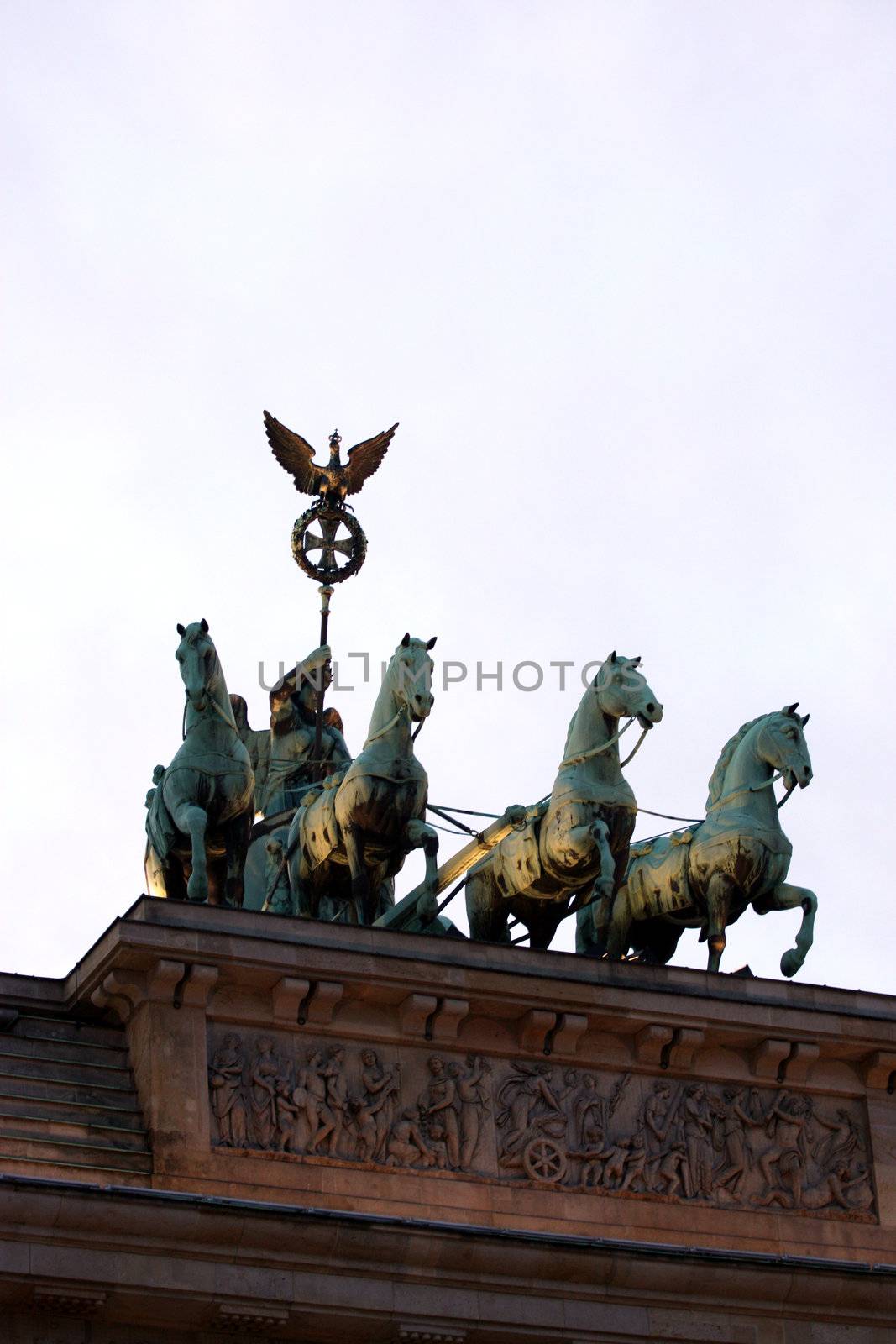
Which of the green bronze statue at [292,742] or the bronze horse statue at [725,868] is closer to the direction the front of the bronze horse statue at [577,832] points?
the bronze horse statue

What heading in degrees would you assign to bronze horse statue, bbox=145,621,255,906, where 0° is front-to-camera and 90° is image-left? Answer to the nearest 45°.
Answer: approximately 0°

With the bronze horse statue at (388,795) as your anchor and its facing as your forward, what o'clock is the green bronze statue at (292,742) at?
The green bronze statue is roughly at 7 o'clock from the bronze horse statue.

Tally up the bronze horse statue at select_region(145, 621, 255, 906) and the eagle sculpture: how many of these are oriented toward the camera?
2

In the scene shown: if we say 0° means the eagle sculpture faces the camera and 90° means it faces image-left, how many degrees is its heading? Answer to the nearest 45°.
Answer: approximately 0°
